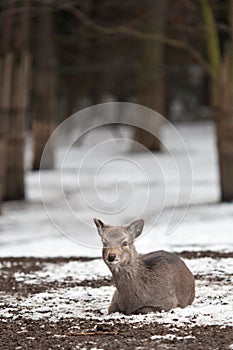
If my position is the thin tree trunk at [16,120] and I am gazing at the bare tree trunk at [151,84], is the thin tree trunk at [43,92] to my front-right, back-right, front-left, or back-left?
front-left

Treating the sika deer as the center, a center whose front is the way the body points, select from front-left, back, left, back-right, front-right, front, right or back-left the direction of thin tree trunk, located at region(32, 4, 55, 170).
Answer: back-right

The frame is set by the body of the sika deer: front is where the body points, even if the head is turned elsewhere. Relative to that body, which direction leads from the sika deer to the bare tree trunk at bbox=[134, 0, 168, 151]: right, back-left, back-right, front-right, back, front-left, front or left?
back-right

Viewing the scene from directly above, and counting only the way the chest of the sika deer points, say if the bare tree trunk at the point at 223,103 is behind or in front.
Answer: behind

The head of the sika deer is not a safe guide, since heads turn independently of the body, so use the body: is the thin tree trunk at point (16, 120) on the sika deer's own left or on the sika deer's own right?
on the sika deer's own right

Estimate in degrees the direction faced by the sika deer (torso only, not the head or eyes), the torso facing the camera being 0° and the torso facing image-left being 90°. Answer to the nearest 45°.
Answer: approximately 45°
